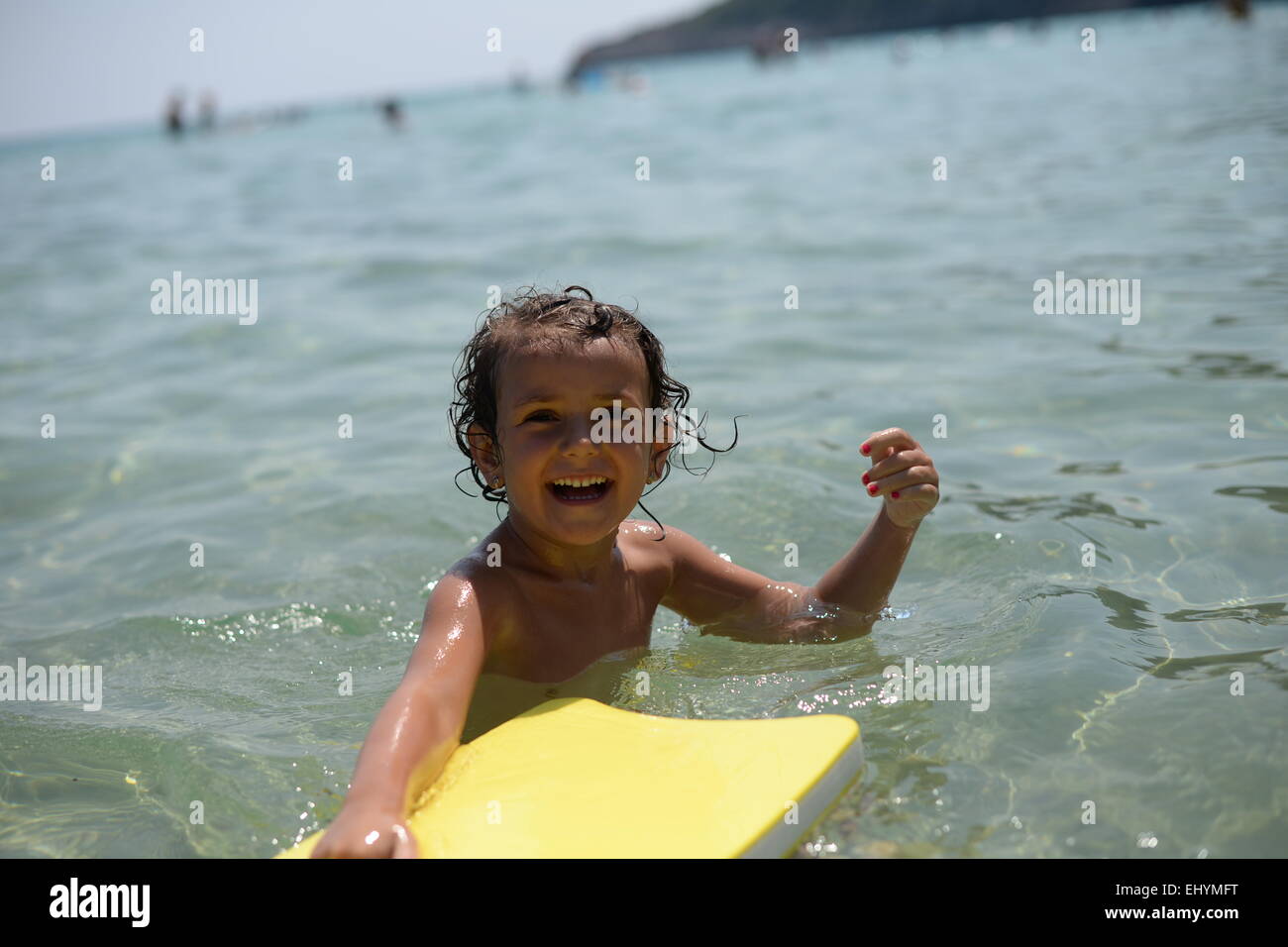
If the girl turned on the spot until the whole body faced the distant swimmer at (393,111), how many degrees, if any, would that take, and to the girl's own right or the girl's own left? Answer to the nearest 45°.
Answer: approximately 180°

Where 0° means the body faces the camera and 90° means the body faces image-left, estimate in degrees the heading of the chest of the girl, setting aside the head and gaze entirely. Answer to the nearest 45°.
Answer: approximately 0°
